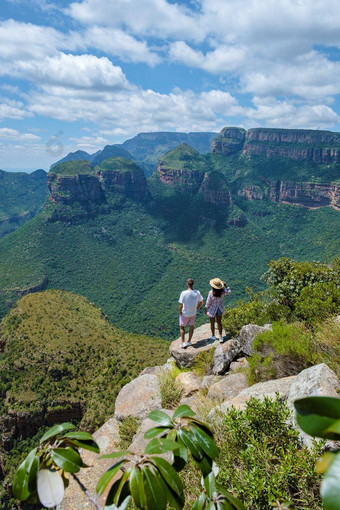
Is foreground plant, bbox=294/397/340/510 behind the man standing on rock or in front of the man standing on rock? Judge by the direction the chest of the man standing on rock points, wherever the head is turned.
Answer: behind

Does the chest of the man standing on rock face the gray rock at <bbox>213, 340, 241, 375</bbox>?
no

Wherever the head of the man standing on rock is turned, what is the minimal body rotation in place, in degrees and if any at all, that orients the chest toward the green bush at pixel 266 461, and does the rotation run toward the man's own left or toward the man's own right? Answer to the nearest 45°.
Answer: approximately 180°

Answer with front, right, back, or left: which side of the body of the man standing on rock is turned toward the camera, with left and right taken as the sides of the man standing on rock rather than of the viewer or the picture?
back

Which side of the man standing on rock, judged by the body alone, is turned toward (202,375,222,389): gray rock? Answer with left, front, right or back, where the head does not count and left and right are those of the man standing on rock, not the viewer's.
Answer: back

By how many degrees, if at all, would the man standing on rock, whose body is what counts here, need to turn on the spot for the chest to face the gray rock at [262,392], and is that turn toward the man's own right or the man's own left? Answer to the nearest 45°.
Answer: approximately 180°

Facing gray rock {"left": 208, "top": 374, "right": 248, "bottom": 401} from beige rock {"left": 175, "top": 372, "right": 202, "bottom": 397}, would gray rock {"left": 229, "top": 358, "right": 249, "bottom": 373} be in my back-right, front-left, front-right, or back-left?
front-left

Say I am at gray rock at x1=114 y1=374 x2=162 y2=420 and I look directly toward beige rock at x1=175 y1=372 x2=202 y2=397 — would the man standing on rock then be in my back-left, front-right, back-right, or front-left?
front-left

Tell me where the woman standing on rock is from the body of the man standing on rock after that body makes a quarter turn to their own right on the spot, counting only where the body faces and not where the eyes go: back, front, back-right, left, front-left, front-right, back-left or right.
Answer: front

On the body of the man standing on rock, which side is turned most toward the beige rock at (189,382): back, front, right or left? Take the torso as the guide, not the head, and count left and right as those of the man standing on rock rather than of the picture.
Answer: back

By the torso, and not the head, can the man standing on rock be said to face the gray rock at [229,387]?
no

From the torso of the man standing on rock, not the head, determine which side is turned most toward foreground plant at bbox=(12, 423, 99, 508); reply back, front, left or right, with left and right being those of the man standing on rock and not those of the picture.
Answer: back

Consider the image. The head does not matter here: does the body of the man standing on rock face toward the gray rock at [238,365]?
no
